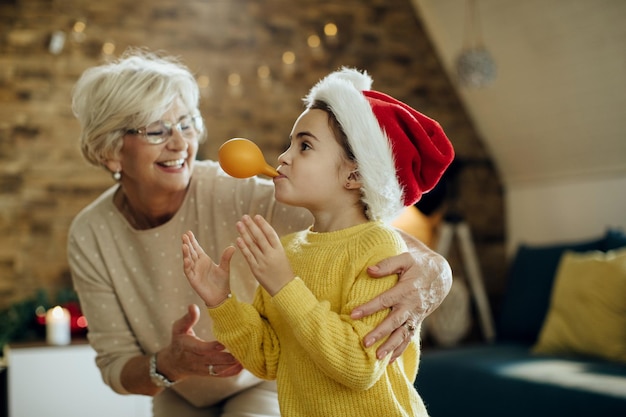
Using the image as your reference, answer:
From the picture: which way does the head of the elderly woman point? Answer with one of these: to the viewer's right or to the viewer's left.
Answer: to the viewer's right

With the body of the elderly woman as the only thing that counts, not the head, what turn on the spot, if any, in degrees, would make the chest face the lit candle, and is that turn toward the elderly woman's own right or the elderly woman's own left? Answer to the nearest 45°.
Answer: approximately 180°

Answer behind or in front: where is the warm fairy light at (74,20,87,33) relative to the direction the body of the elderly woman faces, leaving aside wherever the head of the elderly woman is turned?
behind

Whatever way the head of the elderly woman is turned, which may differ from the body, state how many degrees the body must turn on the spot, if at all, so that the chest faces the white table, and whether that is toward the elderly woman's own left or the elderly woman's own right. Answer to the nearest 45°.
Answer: approximately 180°

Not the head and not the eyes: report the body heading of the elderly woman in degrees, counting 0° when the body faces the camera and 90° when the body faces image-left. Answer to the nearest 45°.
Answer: approximately 315°

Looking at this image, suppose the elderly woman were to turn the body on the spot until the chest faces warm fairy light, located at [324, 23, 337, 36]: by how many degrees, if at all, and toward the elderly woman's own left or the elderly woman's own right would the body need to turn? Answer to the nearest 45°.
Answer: approximately 135° to the elderly woman's own left

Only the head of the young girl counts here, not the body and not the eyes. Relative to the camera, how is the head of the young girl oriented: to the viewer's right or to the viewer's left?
to the viewer's left

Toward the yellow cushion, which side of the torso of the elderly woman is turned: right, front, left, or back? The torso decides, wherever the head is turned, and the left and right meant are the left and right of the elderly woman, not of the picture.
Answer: left
